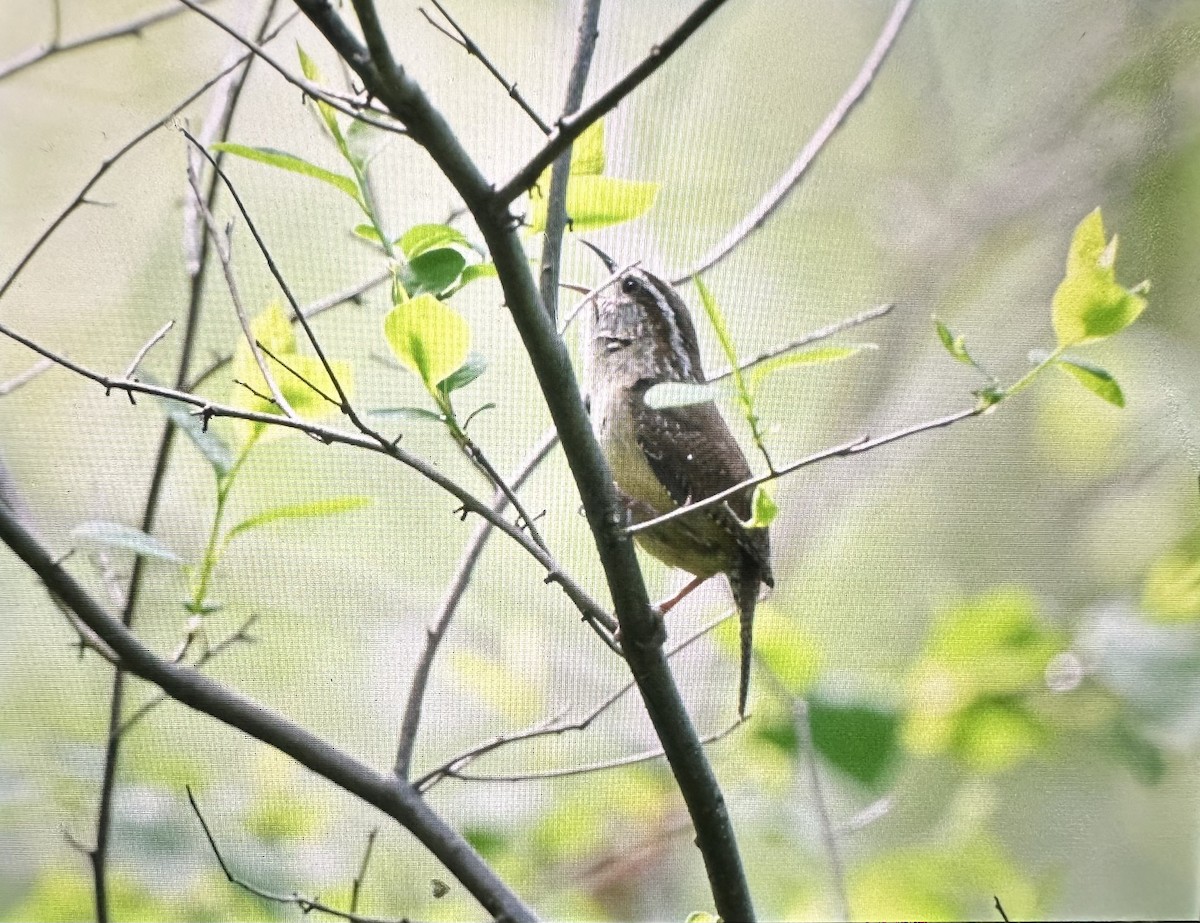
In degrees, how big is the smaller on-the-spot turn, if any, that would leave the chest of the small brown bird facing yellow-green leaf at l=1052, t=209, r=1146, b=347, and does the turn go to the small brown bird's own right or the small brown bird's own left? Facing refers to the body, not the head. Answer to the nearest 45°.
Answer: approximately 135° to the small brown bird's own left

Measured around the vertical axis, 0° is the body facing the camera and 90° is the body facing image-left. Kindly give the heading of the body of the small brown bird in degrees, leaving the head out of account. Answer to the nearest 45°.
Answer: approximately 90°

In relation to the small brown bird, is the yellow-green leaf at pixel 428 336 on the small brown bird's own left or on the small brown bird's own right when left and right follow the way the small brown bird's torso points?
on the small brown bird's own left
